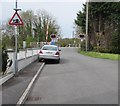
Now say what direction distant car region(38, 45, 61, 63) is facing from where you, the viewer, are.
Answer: facing away from the viewer
